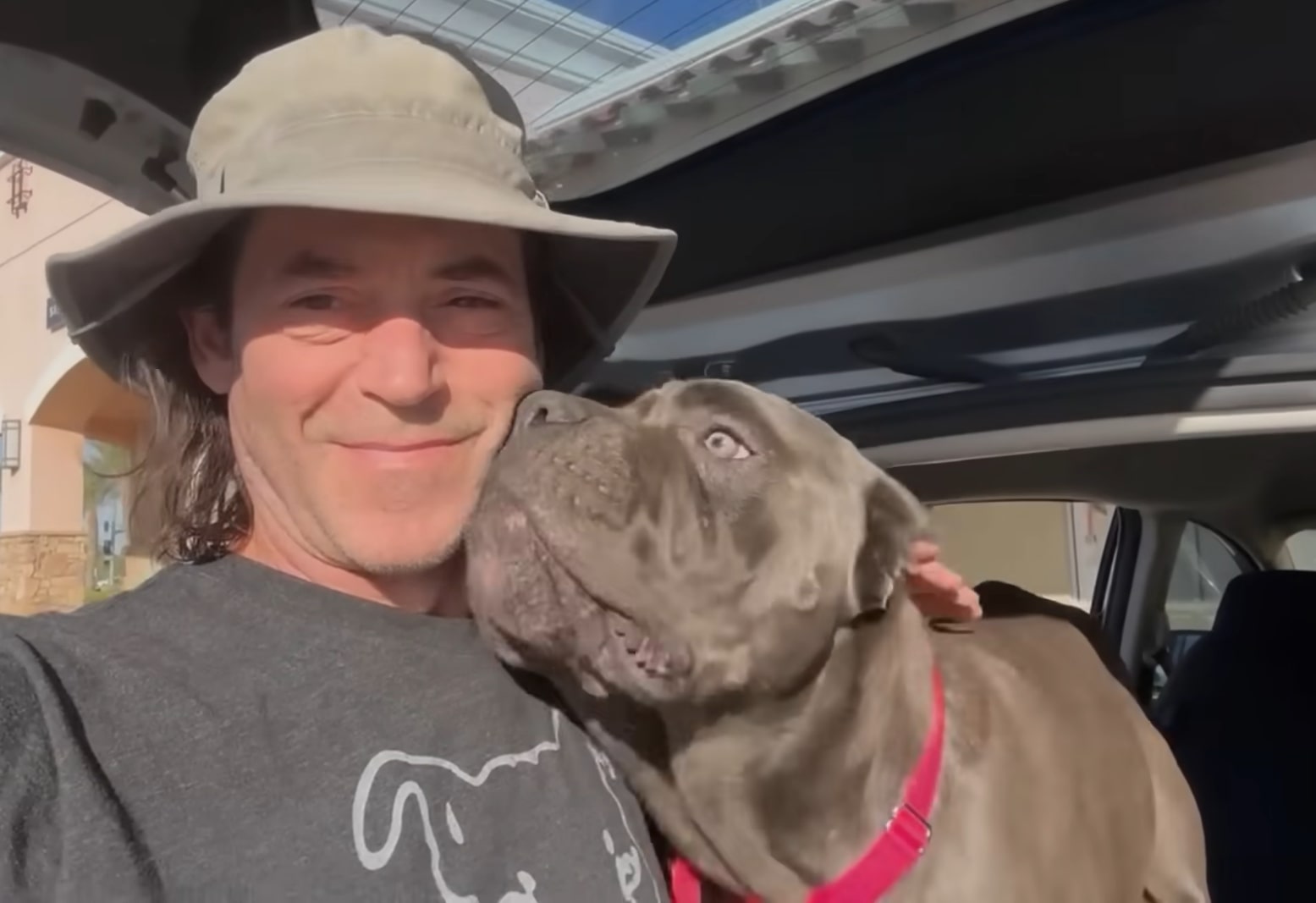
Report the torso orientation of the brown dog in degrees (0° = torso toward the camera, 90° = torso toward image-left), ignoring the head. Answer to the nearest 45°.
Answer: approximately 45°

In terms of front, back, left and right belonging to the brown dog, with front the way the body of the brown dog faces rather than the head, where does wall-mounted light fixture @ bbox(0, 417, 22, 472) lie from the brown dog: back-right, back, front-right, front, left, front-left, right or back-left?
right

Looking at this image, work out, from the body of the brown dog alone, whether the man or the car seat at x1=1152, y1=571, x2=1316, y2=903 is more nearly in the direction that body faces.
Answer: the man

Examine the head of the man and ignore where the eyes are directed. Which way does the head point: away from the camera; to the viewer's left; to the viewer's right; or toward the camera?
toward the camera

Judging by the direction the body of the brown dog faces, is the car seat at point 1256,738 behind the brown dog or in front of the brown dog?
behind

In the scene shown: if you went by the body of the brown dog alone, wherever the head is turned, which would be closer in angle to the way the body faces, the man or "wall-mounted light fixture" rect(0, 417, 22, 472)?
the man

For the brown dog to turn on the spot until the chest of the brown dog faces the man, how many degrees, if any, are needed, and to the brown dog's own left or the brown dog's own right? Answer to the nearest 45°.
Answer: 0° — it already faces them
